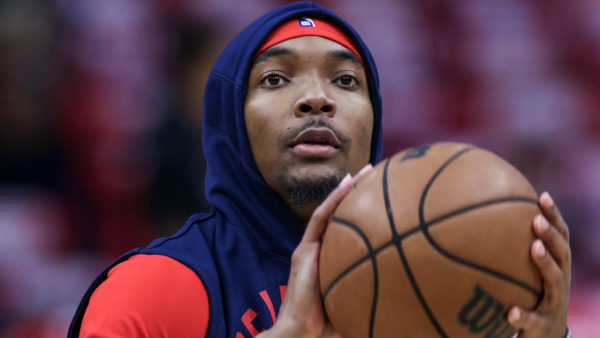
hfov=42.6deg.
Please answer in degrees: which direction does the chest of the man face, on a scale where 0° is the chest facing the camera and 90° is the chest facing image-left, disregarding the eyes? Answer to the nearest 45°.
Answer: approximately 315°
